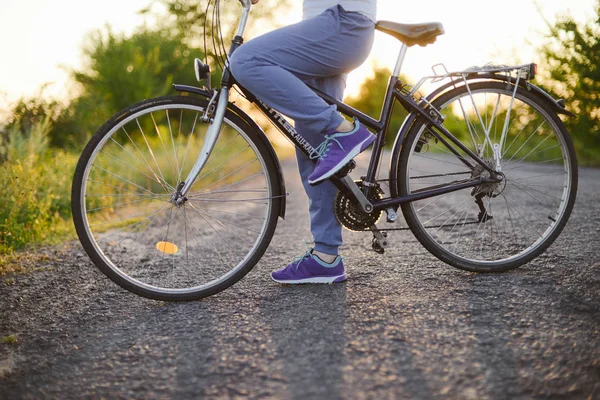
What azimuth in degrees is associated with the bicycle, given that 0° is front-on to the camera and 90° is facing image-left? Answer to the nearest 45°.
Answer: approximately 90°
